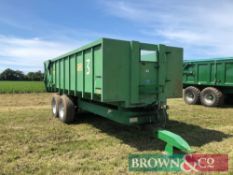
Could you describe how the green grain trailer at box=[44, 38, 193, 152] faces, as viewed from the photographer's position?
facing the viewer and to the right of the viewer

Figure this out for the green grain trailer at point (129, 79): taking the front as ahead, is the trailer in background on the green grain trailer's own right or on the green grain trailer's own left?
on the green grain trailer's own left
